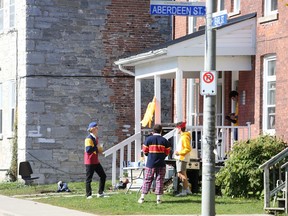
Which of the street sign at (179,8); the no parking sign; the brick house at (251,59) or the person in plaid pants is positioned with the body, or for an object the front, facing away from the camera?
the person in plaid pants

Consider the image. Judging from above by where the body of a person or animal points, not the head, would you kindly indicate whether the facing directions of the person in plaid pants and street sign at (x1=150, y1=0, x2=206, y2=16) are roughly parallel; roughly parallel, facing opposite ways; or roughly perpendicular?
roughly parallel, facing opposite ways

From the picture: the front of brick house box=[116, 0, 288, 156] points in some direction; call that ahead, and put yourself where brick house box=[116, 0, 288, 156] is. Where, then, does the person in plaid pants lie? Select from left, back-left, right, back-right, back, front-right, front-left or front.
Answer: front

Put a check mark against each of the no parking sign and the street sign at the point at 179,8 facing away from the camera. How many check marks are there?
0

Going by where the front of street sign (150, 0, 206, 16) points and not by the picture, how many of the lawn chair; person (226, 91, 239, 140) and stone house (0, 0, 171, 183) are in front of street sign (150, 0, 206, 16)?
0

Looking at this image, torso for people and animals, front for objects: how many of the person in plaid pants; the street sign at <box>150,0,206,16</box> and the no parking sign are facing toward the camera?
2

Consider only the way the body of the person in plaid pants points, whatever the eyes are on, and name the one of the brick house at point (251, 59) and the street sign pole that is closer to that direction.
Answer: the brick house

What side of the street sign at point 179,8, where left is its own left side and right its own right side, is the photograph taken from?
front

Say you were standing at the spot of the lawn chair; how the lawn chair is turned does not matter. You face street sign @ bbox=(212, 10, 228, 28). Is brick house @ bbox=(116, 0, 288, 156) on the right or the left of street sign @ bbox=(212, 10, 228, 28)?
left

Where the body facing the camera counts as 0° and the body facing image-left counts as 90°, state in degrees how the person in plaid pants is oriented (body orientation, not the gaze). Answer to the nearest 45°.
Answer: approximately 180°
